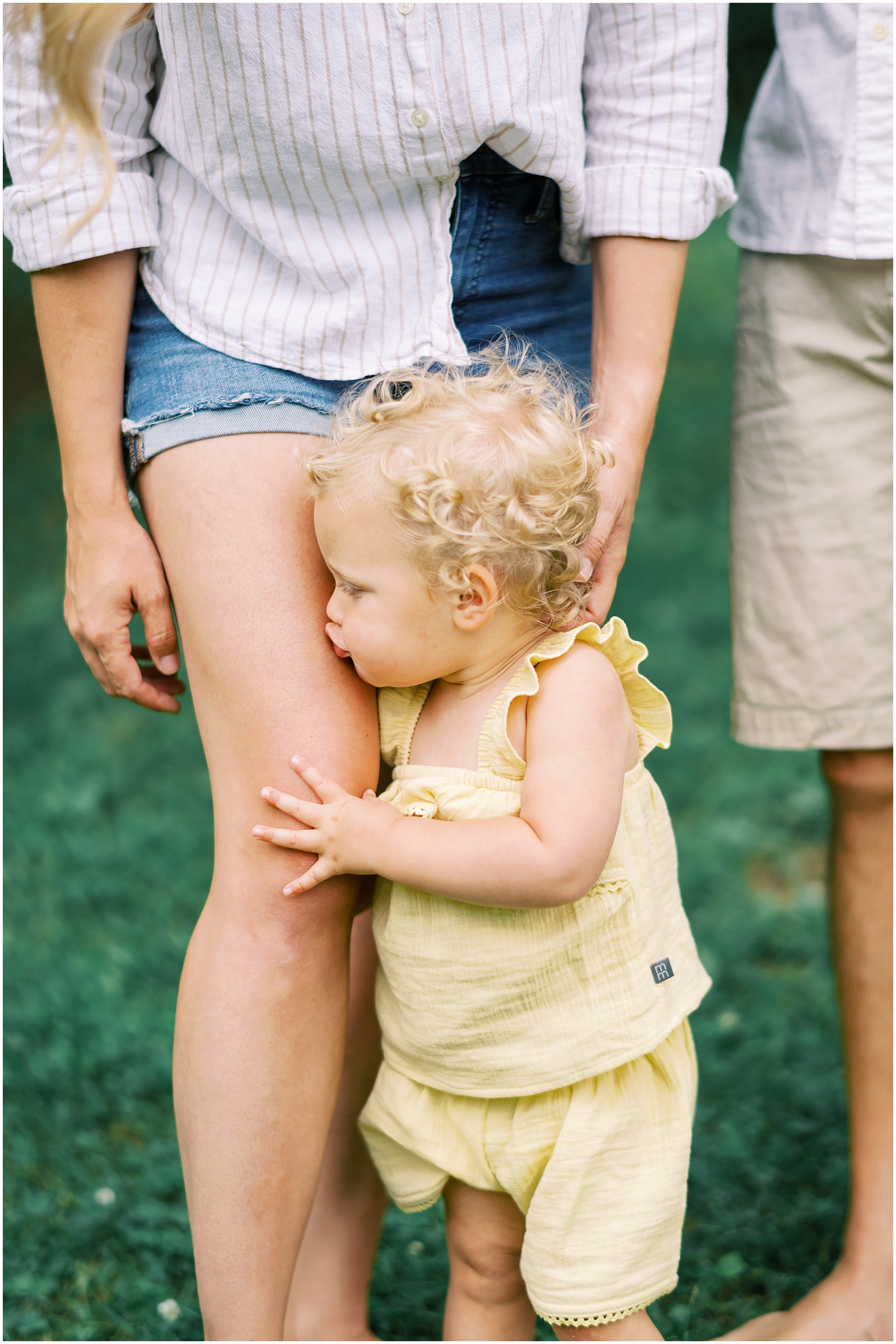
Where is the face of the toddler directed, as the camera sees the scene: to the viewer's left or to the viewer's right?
to the viewer's left

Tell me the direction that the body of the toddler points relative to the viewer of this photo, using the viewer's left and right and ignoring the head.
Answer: facing the viewer and to the left of the viewer
